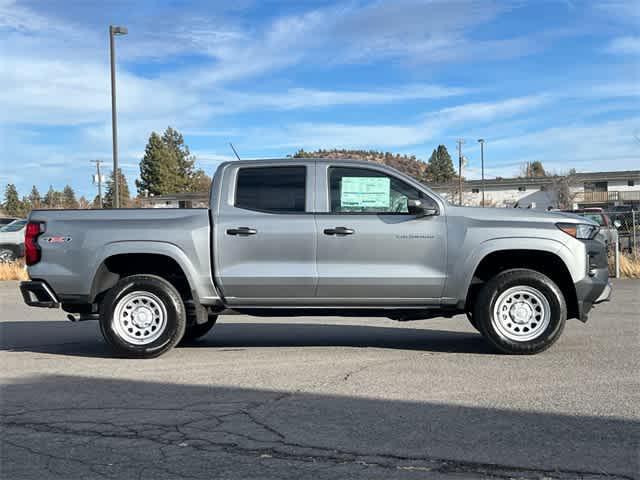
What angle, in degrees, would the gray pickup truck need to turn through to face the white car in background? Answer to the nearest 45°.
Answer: approximately 135° to its left

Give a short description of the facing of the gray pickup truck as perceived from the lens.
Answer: facing to the right of the viewer
